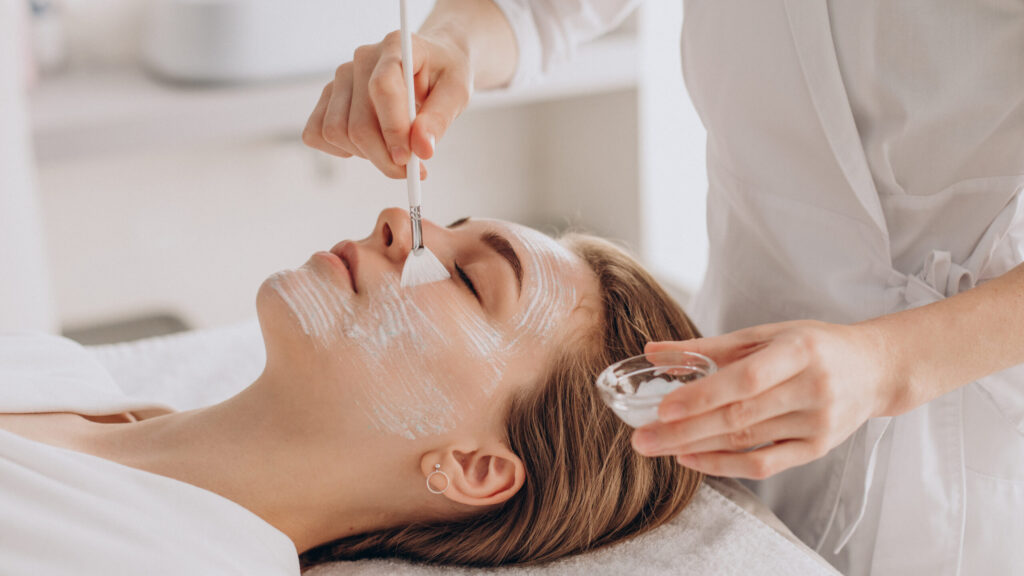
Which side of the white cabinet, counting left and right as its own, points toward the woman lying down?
front

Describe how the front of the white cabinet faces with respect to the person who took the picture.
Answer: facing the viewer

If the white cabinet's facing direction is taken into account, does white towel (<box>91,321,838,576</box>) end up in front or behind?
in front
